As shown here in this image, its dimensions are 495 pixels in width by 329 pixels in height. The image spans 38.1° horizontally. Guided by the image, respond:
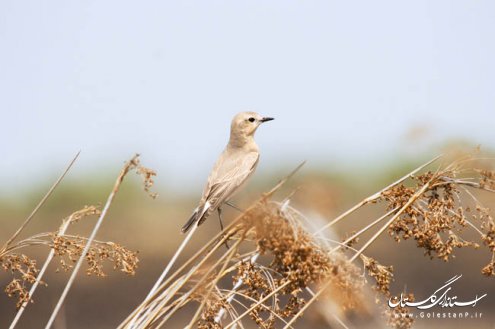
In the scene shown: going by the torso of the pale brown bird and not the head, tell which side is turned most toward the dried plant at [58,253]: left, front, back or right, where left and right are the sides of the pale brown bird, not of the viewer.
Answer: back

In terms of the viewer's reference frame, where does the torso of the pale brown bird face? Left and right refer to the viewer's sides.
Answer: facing away from the viewer and to the right of the viewer
